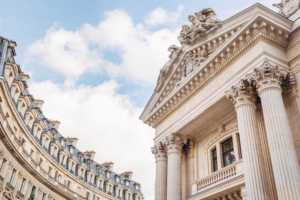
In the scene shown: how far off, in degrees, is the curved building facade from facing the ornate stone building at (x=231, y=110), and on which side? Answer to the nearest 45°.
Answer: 0° — it already faces it

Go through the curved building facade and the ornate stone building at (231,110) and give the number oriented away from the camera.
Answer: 0

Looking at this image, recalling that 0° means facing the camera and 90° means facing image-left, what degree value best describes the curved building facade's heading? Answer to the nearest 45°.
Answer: approximately 315°

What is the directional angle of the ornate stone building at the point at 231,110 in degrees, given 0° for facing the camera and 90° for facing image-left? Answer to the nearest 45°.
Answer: approximately 45°
